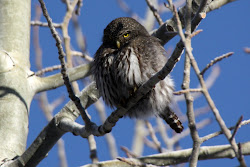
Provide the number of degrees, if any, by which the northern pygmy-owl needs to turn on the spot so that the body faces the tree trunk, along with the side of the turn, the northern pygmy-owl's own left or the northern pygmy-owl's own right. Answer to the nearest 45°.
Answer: approximately 45° to the northern pygmy-owl's own right

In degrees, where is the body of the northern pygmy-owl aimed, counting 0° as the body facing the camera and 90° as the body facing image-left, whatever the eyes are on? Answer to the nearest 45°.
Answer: approximately 45°

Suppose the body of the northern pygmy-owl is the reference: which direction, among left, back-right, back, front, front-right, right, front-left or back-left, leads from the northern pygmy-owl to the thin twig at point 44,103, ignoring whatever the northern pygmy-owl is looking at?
right

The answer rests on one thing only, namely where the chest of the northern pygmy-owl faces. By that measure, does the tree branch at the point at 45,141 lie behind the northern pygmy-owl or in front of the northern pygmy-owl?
in front
